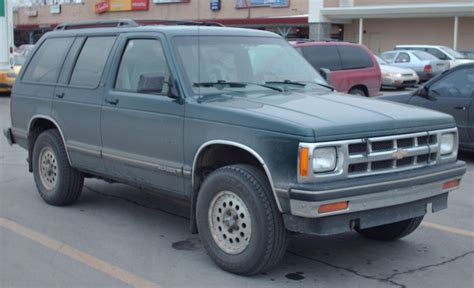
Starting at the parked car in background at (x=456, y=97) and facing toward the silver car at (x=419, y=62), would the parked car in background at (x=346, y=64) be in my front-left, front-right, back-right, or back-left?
front-left

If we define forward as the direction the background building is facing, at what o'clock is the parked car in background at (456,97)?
The parked car in background is roughly at 12 o'clock from the background building.

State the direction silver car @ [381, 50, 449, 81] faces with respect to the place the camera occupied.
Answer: facing away from the viewer and to the left of the viewer

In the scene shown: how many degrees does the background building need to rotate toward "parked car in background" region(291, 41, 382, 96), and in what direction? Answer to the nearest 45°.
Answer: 0° — it already faces it

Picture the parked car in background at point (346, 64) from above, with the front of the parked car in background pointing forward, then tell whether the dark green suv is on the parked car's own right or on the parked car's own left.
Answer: on the parked car's own left

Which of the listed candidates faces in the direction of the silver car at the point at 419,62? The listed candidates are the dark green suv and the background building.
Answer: the background building

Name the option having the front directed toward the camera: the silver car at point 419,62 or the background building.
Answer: the background building

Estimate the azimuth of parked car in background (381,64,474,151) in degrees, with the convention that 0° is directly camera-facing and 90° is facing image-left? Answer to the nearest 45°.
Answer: approximately 90°

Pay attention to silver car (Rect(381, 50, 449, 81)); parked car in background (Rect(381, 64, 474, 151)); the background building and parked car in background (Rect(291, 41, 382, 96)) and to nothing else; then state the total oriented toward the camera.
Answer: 1

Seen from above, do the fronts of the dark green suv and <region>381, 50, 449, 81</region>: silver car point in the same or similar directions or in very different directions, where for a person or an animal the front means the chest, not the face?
very different directions

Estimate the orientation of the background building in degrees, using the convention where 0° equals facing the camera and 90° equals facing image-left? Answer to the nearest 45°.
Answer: approximately 0°

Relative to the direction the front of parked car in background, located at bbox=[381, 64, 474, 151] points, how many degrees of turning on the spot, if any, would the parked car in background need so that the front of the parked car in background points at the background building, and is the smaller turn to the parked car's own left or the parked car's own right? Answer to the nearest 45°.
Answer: approximately 90° to the parked car's own right
